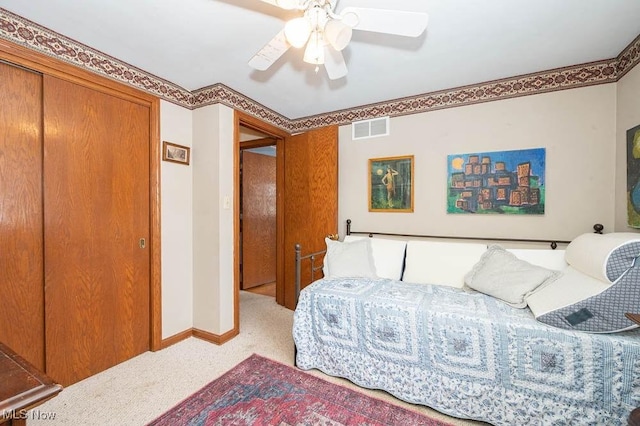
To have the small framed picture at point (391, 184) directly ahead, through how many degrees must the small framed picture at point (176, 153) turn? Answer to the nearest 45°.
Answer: approximately 45° to its left

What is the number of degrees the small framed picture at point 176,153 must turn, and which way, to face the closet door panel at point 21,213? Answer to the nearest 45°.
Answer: approximately 90° to its right

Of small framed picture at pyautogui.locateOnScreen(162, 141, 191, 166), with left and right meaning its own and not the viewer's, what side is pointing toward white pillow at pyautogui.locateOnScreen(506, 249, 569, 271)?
front

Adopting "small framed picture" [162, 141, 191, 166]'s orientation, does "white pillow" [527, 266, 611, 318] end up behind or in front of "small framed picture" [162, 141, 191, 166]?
in front

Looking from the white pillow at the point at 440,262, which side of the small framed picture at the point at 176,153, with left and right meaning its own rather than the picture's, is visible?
front

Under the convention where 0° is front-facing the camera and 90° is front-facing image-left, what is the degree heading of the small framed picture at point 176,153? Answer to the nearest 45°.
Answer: approximately 315°

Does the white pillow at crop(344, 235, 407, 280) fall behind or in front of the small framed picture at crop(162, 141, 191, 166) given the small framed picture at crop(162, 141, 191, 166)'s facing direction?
in front

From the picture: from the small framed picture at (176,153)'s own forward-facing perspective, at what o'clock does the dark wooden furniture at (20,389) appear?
The dark wooden furniture is roughly at 2 o'clock from the small framed picture.

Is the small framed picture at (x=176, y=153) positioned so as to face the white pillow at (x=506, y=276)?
yes
